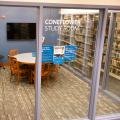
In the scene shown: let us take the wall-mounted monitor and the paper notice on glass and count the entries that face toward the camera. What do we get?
2

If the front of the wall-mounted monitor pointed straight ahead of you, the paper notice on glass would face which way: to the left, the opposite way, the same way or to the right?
the same way

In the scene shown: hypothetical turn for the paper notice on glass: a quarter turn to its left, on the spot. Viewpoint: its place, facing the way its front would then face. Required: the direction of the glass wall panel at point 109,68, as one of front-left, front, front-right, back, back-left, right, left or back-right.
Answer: front-left

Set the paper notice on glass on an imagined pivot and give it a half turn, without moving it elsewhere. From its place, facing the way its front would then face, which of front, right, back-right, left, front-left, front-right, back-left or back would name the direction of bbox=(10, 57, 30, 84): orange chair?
front-left

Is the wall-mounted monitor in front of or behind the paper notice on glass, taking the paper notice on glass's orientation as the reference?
behind

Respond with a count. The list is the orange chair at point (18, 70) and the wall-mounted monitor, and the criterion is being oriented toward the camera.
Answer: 1

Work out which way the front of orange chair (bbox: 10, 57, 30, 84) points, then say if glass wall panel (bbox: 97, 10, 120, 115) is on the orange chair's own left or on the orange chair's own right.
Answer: on the orange chair's own right

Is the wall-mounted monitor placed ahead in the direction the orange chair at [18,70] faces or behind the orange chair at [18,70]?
ahead

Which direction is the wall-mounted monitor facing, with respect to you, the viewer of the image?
facing the viewer

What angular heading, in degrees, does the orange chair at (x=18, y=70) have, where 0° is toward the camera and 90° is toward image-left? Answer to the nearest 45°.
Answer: approximately 225°

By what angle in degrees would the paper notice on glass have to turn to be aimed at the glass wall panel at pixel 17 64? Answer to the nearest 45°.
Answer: approximately 135° to its right

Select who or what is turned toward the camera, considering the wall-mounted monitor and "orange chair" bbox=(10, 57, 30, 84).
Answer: the wall-mounted monitor

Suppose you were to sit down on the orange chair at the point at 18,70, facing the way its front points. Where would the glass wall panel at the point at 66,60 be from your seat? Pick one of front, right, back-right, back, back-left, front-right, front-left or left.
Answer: right

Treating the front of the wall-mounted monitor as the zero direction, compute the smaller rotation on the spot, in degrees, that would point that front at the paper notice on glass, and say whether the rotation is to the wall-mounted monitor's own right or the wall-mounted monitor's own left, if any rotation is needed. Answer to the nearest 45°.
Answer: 0° — it already faces it

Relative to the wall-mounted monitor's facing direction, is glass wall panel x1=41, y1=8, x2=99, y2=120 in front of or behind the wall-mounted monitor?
in front
